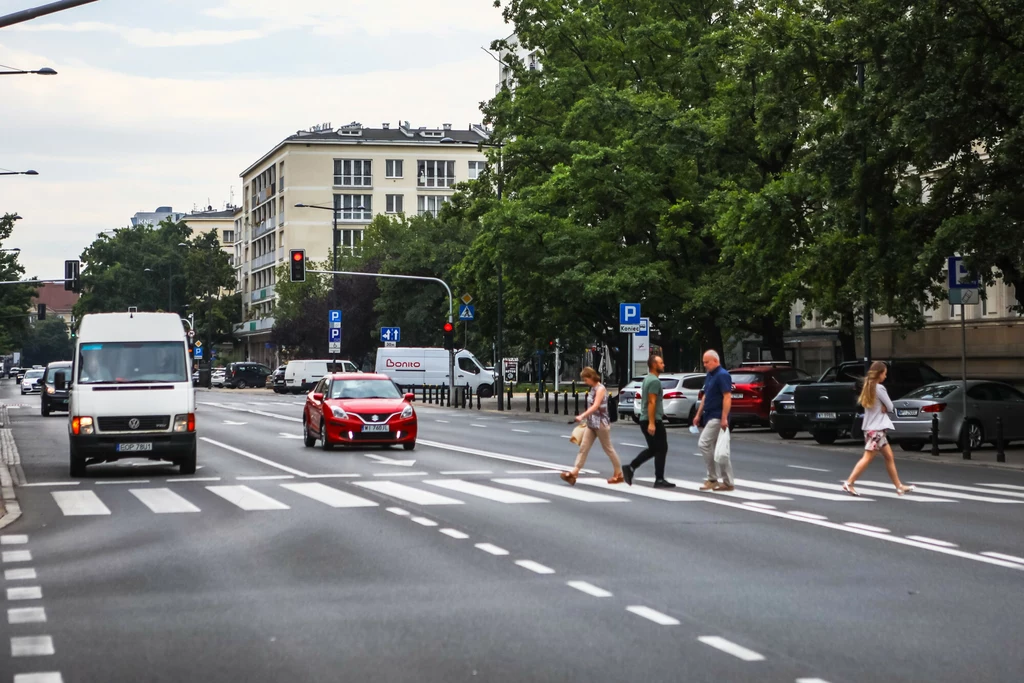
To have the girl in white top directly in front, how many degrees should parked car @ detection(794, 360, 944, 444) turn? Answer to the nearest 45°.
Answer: approximately 135° to its right

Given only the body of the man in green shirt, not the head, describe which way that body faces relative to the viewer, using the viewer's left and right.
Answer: facing to the right of the viewer

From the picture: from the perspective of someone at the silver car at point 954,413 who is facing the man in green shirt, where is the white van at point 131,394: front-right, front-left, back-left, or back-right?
front-right

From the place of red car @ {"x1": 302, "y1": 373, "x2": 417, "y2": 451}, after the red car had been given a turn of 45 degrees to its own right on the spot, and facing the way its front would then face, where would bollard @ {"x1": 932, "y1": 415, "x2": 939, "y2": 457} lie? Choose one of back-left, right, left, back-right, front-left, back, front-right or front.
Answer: left

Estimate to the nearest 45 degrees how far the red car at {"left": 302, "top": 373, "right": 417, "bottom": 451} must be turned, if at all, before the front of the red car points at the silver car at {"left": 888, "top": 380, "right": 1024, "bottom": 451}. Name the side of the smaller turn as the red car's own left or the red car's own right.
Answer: approximately 45° to the red car's own left

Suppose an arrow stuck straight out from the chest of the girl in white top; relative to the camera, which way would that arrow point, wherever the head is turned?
to the viewer's right

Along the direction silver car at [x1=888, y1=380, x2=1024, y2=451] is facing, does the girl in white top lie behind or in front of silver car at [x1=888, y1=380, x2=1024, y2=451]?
behind

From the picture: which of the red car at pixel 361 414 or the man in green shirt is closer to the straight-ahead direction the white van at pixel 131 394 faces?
the man in green shirt

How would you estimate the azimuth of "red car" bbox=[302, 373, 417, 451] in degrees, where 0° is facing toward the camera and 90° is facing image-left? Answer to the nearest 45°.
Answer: approximately 315°

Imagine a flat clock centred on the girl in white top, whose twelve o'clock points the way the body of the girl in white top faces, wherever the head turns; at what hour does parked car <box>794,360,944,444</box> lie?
The parked car is roughly at 9 o'clock from the girl in white top.

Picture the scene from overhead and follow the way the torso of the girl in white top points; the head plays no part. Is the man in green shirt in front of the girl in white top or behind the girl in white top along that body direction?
behind

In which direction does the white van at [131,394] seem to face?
toward the camera
